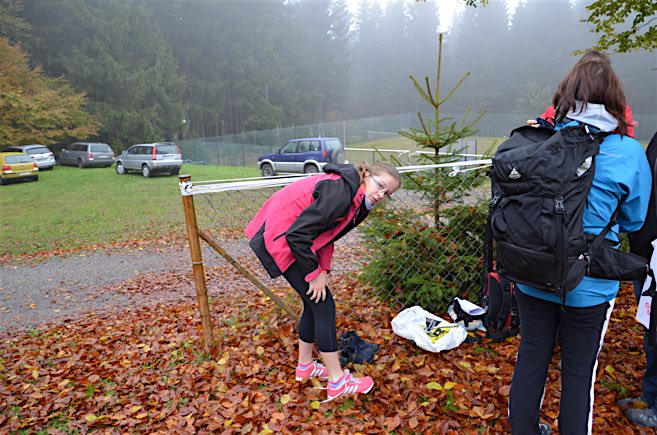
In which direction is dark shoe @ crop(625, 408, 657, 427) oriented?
to the viewer's left

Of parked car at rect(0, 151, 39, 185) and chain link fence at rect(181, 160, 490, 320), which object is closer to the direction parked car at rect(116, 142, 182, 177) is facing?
the parked car

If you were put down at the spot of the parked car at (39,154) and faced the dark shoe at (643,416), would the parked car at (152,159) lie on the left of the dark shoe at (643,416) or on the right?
left

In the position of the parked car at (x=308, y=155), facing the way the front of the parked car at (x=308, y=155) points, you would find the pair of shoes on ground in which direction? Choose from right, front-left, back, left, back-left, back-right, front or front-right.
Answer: back-left

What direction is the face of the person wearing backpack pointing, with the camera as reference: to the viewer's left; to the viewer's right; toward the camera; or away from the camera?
away from the camera

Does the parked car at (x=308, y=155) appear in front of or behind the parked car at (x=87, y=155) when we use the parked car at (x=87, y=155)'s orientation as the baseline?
behind
